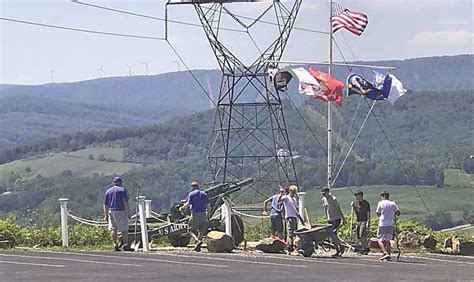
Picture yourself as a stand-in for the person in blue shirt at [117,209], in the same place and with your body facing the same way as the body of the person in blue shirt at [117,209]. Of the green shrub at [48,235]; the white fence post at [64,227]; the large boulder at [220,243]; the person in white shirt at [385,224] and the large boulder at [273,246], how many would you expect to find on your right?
3

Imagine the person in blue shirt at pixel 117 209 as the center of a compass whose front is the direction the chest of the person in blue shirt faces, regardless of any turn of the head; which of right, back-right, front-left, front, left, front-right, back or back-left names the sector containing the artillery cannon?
front-right

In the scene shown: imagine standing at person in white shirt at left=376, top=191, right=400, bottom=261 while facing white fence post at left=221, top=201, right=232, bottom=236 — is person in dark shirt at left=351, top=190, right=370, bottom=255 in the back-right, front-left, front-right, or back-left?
front-right

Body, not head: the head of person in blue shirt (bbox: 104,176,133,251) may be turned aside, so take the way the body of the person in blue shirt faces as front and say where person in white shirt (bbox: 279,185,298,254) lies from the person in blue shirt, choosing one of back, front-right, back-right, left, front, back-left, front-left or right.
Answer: right

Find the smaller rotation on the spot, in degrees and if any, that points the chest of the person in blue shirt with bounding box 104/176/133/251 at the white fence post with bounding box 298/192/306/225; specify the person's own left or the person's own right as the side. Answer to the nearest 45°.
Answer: approximately 90° to the person's own right

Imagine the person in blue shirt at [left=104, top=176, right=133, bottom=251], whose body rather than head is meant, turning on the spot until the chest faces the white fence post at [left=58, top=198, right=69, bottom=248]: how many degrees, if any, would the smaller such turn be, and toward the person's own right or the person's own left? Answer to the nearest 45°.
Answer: approximately 45° to the person's own left

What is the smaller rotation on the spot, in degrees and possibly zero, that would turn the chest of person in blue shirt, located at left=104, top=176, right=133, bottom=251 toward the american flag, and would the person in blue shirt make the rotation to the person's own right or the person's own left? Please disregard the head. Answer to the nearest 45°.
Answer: approximately 45° to the person's own right

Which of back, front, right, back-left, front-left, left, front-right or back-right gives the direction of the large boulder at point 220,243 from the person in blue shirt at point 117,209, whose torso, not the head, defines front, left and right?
right

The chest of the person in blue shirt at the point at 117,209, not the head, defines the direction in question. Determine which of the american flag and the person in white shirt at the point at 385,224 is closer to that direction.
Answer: the american flag

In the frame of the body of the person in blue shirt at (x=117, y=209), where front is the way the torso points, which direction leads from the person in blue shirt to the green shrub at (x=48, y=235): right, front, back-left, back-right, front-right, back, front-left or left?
front-left

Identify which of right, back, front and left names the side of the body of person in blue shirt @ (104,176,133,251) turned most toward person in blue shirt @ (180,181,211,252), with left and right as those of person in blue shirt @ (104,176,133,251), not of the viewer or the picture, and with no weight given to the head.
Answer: right

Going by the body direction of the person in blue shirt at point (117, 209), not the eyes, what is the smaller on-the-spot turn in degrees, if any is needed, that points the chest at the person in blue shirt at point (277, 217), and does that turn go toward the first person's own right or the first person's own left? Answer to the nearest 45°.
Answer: approximately 90° to the first person's own right

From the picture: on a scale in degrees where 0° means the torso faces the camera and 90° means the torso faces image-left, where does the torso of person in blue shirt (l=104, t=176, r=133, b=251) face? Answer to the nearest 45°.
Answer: approximately 180°

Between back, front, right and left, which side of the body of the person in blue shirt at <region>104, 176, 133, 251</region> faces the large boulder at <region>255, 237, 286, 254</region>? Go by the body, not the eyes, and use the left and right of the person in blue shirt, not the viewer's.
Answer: right
